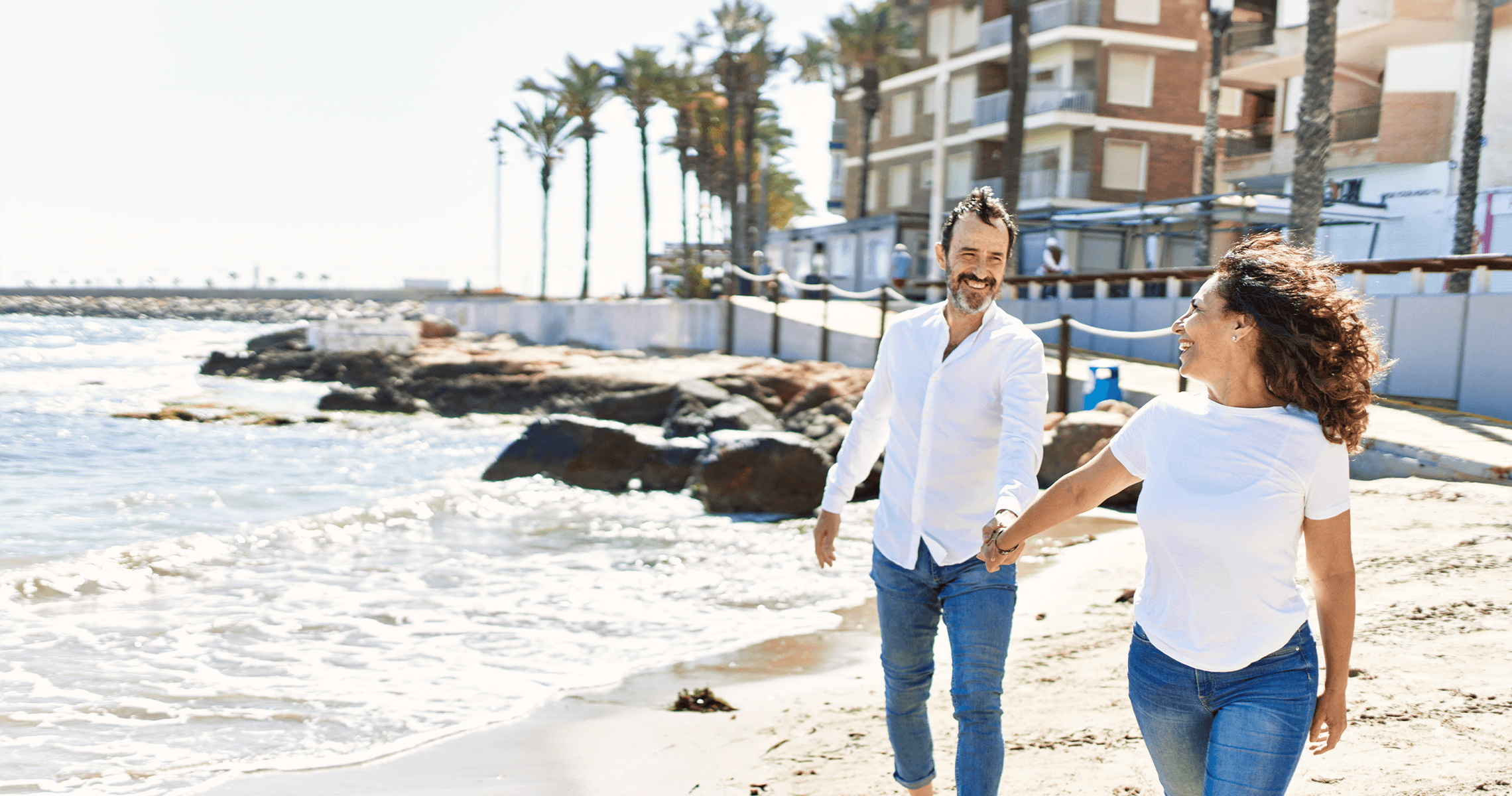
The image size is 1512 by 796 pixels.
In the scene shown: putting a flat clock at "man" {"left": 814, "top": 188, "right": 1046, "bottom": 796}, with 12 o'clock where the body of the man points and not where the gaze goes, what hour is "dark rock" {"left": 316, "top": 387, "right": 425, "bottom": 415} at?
The dark rock is roughly at 5 o'clock from the man.

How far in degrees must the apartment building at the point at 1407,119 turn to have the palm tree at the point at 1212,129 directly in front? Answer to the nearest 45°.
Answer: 0° — it already faces it

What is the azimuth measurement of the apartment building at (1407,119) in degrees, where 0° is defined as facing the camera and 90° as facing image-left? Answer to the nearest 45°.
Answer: approximately 45°

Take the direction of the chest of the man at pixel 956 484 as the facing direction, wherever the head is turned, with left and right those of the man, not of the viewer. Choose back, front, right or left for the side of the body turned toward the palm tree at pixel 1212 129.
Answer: back

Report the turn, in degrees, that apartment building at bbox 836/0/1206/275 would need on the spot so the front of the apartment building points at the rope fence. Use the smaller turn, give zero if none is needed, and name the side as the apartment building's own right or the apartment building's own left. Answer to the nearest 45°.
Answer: approximately 45° to the apartment building's own left

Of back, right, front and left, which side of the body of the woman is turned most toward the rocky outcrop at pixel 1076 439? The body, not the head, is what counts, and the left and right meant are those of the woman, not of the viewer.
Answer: back

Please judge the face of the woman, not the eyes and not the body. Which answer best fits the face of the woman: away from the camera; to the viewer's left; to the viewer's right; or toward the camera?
to the viewer's left

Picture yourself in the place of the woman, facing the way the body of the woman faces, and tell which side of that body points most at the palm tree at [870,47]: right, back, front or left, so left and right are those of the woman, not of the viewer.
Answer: back

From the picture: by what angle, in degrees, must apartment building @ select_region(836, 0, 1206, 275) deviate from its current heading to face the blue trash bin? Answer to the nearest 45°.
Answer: approximately 45° to its left

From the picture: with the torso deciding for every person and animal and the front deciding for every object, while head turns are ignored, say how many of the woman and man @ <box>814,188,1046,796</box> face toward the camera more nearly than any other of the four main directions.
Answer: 2

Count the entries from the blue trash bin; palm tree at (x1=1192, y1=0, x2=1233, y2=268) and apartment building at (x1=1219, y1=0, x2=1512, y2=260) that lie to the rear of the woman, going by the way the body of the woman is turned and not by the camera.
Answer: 3
